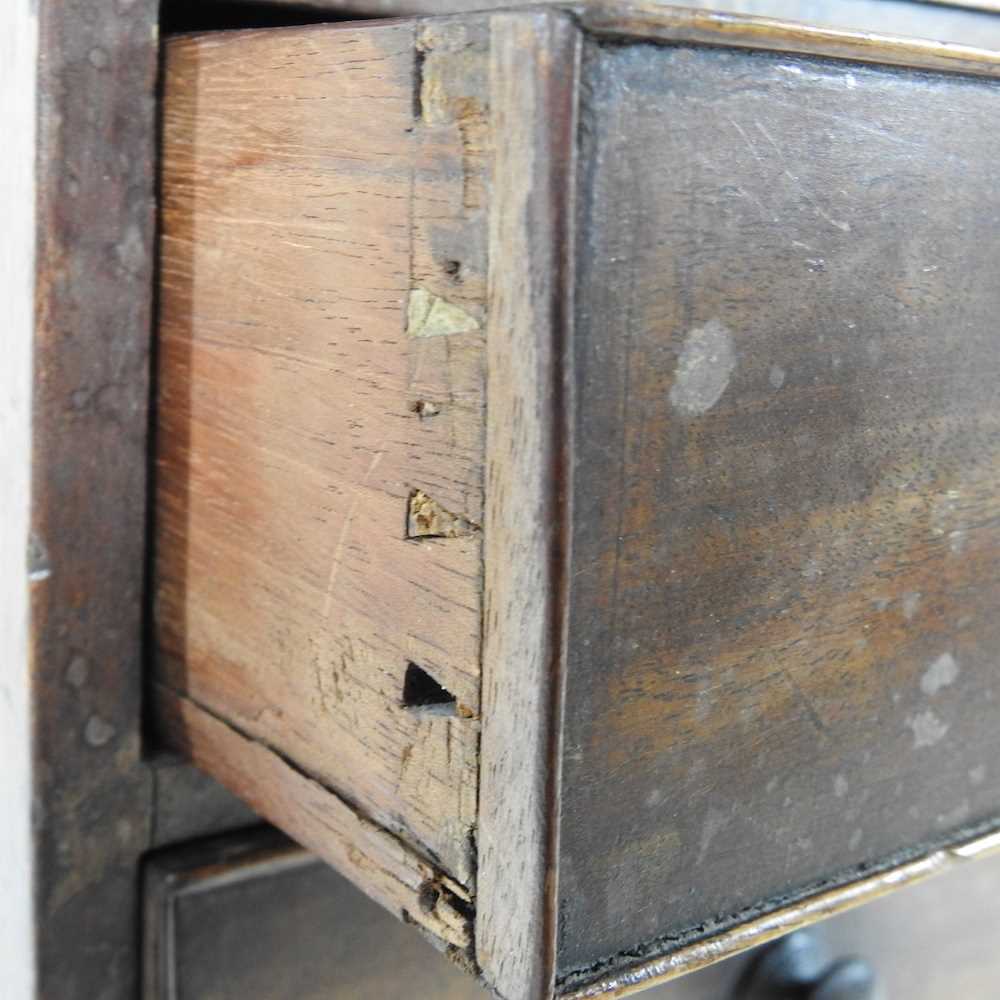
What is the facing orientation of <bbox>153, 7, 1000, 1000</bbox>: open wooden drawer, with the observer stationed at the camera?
facing the viewer and to the right of the viewer

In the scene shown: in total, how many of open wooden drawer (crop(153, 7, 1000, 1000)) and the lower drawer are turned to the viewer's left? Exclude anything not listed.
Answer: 0
